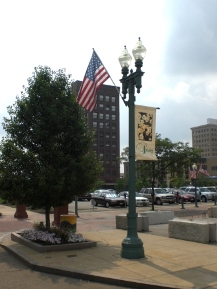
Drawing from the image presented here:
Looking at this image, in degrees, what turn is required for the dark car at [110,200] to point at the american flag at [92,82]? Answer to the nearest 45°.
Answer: approximately 45° to its right
